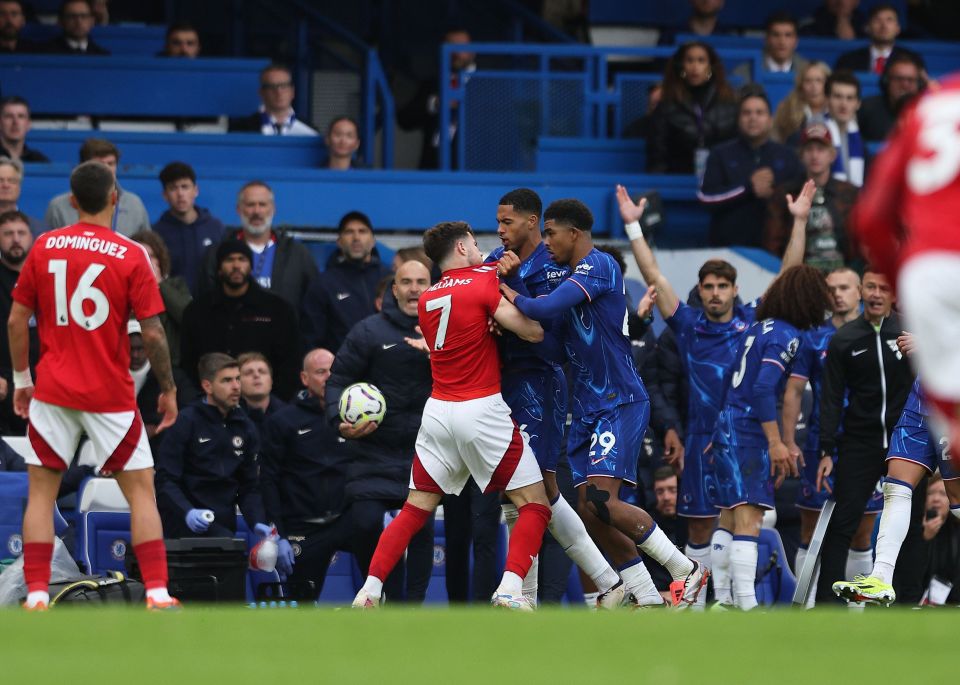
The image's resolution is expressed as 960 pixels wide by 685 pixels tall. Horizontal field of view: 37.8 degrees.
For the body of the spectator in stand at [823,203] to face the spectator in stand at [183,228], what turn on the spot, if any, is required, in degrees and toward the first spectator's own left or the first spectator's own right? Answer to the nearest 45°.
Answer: approximately 90° to the first spectator's own right

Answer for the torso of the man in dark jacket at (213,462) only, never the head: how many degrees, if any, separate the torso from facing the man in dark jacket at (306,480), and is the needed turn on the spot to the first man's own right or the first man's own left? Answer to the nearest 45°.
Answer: approximately 90° to the first man's own left

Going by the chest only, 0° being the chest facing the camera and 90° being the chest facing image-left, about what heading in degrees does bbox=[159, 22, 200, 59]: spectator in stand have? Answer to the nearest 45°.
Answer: approximately 0°

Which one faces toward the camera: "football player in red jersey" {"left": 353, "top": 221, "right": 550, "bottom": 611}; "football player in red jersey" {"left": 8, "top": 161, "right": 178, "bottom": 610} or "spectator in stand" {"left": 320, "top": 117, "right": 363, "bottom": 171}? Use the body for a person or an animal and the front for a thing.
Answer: the spectator in stand

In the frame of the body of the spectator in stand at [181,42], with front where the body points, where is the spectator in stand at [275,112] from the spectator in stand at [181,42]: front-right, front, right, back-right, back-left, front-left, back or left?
front-left

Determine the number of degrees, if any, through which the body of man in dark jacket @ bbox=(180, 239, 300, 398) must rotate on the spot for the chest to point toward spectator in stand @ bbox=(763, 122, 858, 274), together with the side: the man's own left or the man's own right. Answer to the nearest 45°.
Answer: approximately 90° to the man's own left

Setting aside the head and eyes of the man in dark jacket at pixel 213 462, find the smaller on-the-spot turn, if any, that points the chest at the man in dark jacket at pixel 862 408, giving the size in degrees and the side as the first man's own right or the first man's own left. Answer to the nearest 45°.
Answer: approximately 45° to the first man's own left

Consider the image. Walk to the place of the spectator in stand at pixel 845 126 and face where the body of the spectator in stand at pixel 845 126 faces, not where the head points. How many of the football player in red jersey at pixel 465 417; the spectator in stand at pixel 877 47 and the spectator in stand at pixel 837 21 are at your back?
2

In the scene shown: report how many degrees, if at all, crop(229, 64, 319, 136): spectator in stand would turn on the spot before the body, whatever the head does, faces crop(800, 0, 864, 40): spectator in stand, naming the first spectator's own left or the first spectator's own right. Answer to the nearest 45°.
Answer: approximately 90° to the first spectator's own left

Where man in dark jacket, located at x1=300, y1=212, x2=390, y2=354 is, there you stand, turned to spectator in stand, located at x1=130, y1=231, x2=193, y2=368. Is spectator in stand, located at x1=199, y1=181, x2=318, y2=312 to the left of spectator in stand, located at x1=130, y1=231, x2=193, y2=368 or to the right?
right

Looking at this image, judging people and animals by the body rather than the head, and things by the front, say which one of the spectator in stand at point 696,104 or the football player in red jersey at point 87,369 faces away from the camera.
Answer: the football player in red jersey

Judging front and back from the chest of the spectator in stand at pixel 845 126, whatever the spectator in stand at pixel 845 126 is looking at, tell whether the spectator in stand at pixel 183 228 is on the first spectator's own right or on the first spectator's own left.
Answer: on the first spectator's own right

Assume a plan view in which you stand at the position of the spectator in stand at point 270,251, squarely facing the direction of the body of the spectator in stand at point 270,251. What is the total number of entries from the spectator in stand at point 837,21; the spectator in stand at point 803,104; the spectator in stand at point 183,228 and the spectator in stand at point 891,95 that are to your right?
1

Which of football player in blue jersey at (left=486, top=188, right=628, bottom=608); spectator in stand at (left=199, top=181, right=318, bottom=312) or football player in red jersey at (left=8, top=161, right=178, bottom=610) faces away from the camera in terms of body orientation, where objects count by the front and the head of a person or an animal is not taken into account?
the football player in red jersey
